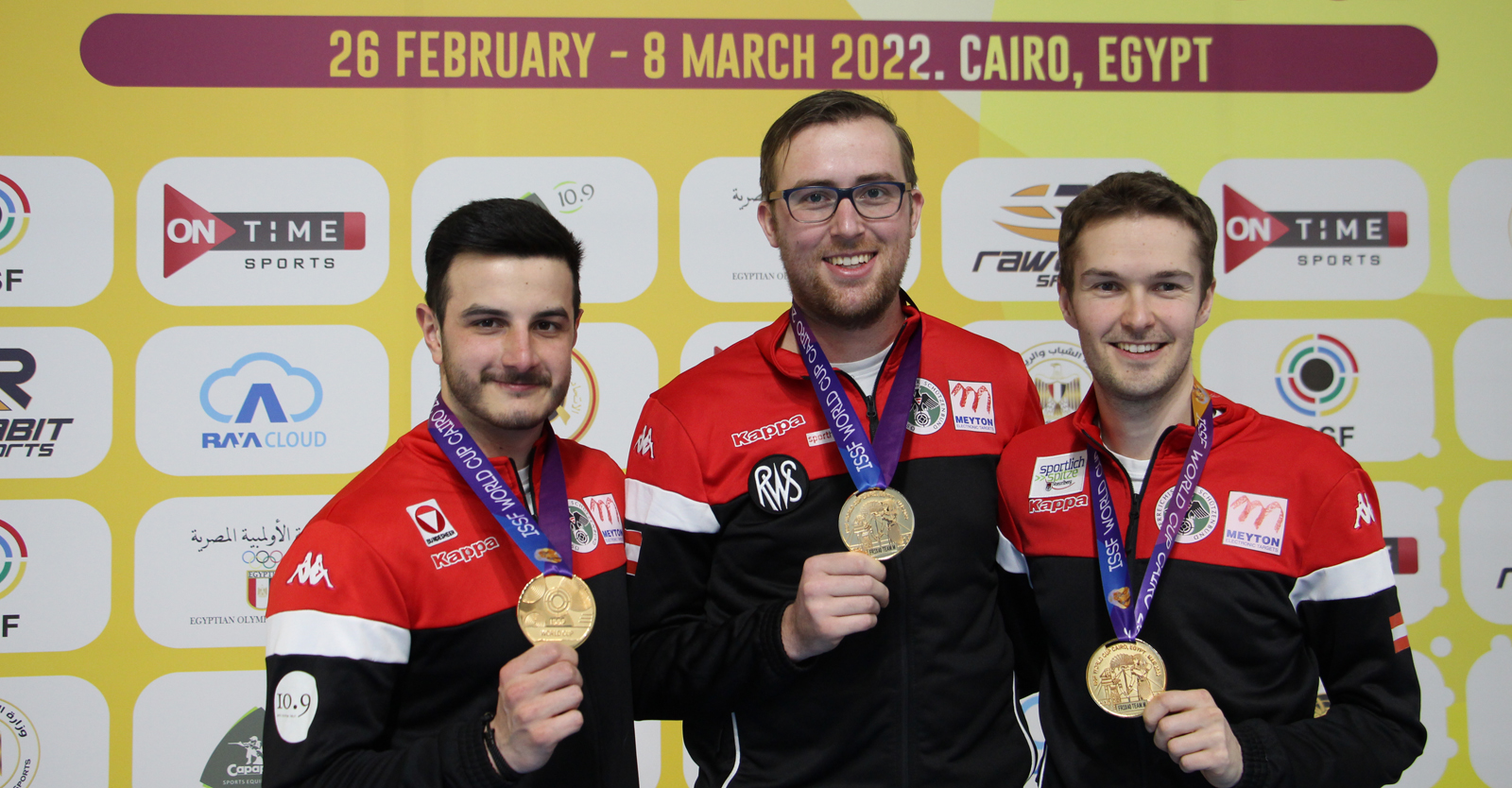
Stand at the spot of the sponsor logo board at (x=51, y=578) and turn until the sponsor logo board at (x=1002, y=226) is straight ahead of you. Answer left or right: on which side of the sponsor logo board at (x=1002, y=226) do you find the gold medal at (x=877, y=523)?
right

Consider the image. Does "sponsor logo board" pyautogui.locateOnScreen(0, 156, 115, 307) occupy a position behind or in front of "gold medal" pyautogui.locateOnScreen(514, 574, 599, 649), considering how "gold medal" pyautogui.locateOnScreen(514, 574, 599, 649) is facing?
behind

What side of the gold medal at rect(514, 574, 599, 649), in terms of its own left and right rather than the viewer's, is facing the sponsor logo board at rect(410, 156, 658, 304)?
back

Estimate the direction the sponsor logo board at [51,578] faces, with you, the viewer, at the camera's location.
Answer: facing the viewer

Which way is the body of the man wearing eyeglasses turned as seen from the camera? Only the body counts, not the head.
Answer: toward the camera

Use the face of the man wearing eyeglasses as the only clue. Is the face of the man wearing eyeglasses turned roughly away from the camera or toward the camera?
toward the camera

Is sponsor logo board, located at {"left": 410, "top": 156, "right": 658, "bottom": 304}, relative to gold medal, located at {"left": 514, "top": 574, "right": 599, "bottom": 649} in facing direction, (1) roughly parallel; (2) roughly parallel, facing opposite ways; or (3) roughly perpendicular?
roughly parallel

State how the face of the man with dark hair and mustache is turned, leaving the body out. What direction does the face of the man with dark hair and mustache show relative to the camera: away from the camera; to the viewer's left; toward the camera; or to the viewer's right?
toward the camera

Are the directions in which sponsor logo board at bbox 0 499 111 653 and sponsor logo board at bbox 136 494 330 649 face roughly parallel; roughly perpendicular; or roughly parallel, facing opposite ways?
roughly parallel

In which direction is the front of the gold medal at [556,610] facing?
toward the camera

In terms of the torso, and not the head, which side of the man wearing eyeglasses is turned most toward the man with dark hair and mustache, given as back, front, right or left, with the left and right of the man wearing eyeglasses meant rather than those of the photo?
right

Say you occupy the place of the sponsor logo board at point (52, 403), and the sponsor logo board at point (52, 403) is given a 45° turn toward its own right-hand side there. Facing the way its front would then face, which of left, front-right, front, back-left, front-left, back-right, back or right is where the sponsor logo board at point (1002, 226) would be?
left

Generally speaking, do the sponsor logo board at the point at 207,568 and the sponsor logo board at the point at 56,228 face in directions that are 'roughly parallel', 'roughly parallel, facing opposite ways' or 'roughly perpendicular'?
roughly parallel

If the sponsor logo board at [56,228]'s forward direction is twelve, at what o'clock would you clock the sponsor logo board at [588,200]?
the sponsor logo board at [588,200] is roughly at 10 o'clock from the sponsor logo board at [56,228].

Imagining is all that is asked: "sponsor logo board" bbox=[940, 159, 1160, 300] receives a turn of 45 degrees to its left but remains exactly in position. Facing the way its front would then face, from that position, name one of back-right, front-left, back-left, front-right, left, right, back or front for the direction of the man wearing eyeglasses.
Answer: front-right

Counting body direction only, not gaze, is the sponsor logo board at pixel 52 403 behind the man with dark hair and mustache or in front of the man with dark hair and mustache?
behind

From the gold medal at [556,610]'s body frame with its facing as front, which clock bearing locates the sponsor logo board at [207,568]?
The sponsor logo board is roughly at 5 o'clock from the gold medal.

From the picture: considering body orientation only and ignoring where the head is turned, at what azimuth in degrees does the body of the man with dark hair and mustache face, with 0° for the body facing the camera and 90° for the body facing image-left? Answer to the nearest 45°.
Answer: approximately 315°
